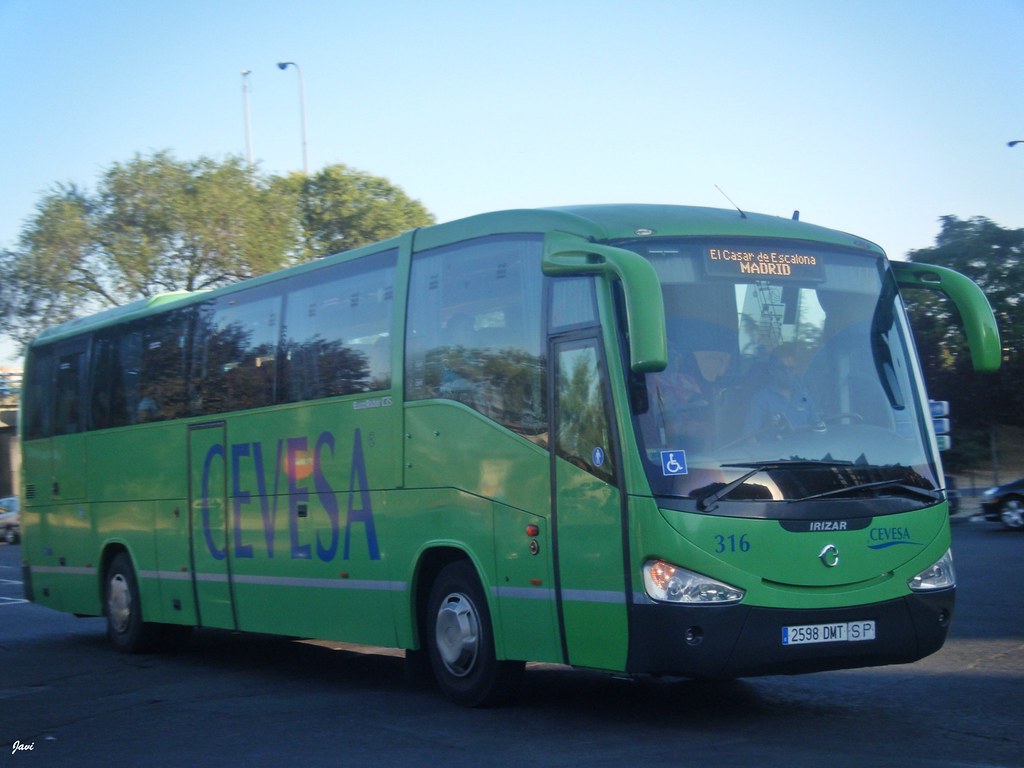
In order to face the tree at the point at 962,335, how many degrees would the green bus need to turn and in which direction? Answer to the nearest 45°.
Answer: approximately 90° to its left

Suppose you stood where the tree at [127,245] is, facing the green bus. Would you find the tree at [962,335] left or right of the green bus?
left

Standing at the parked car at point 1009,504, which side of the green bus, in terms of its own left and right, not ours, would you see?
left

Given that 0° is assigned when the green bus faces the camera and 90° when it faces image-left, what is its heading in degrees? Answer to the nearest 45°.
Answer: approximately 315°

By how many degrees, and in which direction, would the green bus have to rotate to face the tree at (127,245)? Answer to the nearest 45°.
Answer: approximately 135° to its left

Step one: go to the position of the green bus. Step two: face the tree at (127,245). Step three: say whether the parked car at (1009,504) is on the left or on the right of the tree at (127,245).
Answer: right
